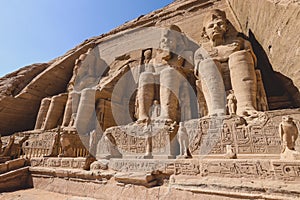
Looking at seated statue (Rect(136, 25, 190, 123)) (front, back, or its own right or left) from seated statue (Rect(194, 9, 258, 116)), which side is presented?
left

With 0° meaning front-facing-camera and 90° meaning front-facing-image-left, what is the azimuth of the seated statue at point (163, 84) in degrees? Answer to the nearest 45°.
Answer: approximately 45°

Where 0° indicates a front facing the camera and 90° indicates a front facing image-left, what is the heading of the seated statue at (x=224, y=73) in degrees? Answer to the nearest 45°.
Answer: approximately 0°

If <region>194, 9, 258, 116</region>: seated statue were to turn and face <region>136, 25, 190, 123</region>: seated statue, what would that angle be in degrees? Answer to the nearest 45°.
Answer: approximately 90° to its right
